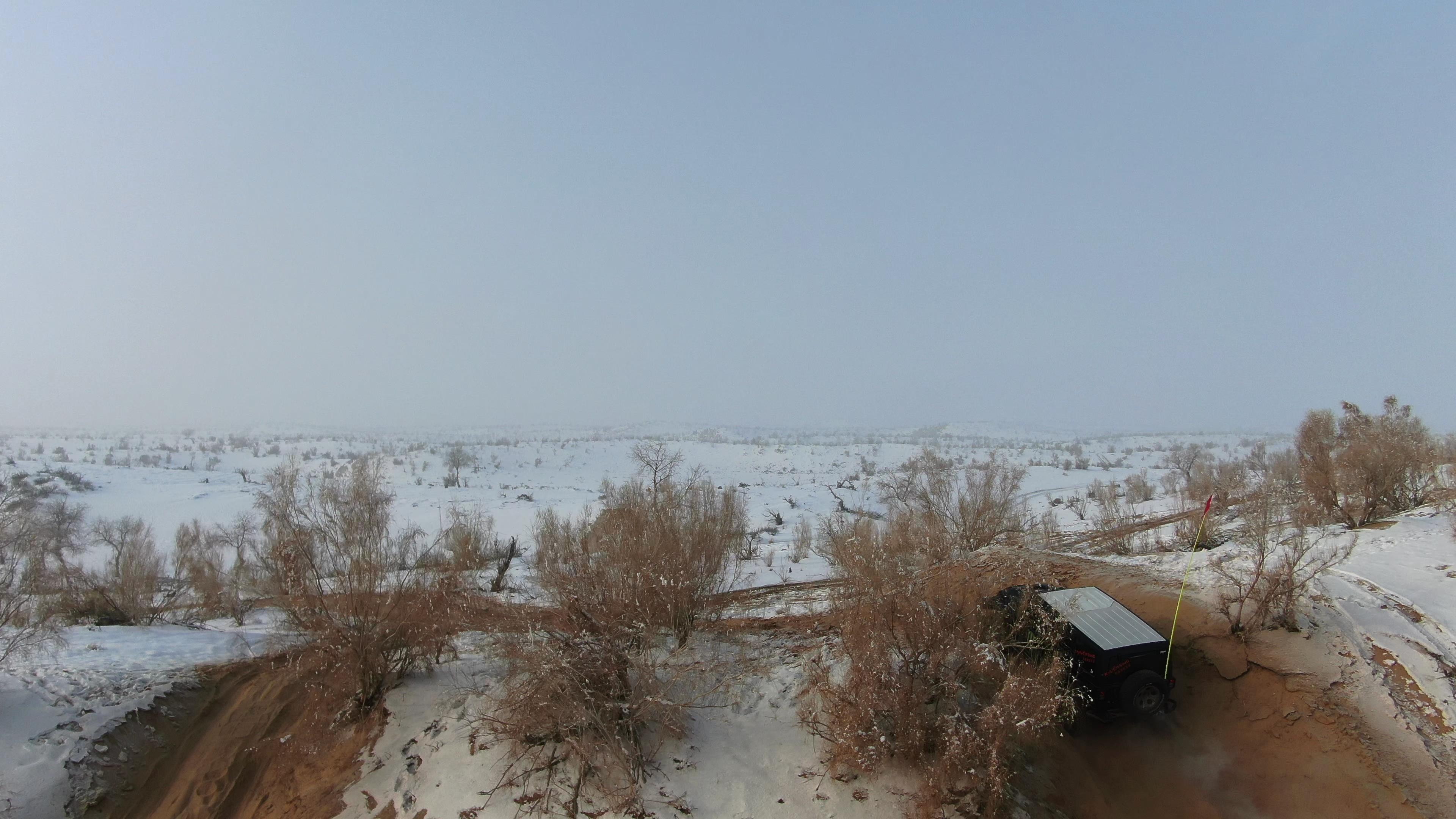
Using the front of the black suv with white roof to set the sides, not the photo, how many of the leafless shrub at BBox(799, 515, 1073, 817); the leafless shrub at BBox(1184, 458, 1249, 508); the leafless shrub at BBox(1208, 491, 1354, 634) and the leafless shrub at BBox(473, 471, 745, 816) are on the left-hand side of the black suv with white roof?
2

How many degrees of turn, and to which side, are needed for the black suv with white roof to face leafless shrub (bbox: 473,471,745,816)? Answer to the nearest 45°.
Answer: approximately 90° to its left

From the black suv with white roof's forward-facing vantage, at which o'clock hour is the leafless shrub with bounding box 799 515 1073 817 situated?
The leafless shrub is roughly at 9 o'clock from the black suv with white roof.

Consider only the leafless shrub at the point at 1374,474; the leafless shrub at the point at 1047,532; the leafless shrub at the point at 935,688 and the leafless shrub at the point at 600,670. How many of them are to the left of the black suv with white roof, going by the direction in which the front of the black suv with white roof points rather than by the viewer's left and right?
2

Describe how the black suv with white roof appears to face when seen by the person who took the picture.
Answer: facing away from the viewer and to the left of the viewer

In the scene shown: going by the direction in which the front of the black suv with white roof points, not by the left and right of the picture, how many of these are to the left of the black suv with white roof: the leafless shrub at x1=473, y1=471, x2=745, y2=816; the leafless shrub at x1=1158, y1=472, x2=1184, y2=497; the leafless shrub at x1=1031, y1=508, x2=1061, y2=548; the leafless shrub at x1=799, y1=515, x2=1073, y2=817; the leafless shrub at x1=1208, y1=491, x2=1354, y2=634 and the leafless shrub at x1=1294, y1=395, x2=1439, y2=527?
2

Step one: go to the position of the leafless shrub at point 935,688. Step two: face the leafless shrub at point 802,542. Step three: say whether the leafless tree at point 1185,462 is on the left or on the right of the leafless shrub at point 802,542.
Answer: right

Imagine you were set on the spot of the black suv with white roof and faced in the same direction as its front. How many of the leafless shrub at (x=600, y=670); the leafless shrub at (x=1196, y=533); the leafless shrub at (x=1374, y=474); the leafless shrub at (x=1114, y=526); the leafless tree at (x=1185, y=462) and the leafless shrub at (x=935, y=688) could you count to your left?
2

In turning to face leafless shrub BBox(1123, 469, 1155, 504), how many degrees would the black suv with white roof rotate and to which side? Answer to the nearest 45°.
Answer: approximately 45° to its right

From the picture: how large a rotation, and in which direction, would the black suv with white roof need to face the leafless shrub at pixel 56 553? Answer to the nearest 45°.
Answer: approximately 45° to its left

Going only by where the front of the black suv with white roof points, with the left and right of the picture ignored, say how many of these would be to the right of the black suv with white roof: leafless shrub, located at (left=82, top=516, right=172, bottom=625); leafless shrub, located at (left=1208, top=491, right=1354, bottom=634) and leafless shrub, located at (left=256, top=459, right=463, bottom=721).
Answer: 1

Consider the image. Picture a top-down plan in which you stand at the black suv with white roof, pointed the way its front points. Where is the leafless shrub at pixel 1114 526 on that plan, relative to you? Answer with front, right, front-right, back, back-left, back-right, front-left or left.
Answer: front-right

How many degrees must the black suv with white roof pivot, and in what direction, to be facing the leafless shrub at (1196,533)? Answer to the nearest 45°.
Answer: approximately 45° to its right
